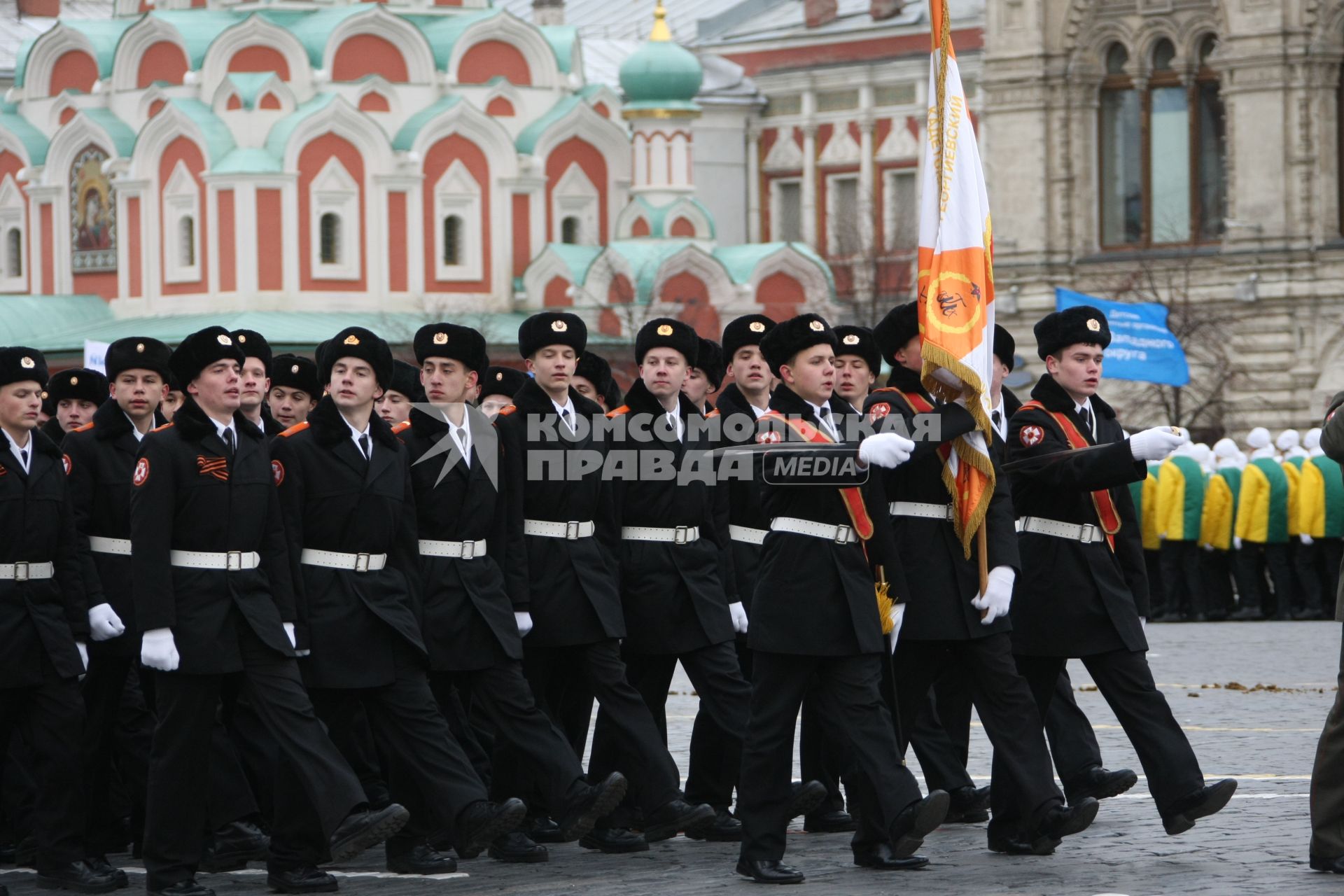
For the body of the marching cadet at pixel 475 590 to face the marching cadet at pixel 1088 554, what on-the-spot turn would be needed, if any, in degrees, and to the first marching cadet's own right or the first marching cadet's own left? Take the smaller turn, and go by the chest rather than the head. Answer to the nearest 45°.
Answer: approximately 45° to the first marching cadet's own left

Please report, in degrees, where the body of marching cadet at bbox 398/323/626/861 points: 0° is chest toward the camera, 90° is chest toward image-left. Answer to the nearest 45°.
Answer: approximately 315°

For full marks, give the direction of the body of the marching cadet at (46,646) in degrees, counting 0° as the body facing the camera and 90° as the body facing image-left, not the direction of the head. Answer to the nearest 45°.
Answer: approximately 315°

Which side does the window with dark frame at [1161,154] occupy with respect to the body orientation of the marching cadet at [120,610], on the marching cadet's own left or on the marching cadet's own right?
on the marching cadet's own left

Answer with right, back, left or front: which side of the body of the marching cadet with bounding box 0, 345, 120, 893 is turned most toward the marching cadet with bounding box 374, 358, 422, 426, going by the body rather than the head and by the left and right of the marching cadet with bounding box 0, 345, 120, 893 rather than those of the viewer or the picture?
left
